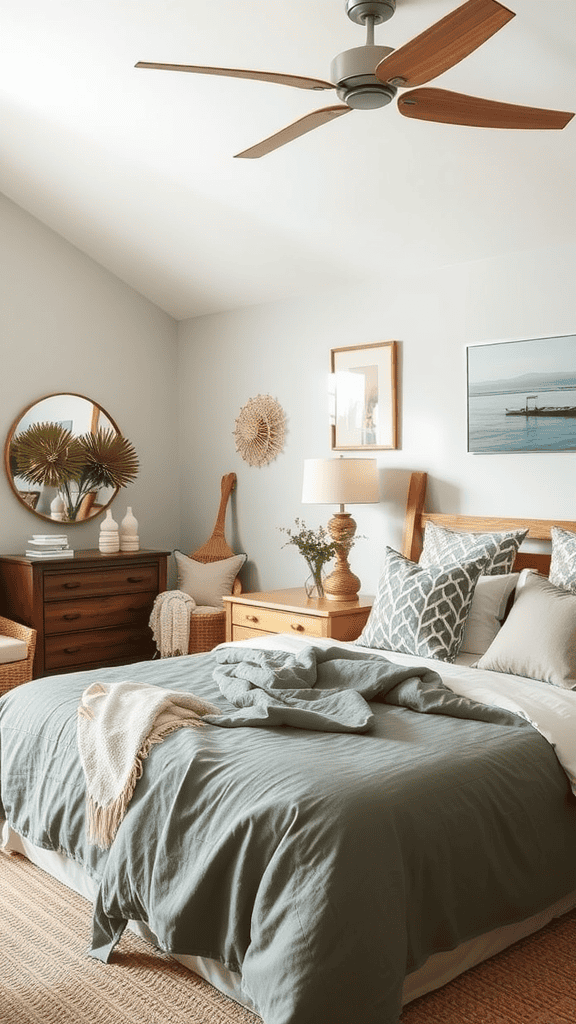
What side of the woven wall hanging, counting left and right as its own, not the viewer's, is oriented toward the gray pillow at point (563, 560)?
left

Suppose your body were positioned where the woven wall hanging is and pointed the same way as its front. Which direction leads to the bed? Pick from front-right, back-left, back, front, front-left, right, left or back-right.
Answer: front-left

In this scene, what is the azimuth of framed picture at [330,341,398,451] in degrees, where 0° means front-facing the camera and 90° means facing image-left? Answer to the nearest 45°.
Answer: approximately 45°

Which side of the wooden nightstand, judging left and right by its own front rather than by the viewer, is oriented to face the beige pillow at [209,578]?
right

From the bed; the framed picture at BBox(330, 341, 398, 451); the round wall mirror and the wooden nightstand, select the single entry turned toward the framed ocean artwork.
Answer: the round wall mirror

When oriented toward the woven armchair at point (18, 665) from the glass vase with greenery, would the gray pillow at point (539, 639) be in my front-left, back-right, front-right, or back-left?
back-left

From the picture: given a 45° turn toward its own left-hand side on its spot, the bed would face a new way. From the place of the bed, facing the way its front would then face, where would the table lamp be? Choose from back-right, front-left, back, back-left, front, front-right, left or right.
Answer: back

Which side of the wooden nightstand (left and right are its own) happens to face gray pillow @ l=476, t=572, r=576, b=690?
left

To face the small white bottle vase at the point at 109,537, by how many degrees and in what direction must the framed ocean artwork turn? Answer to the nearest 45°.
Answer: approximately 45° to its right
